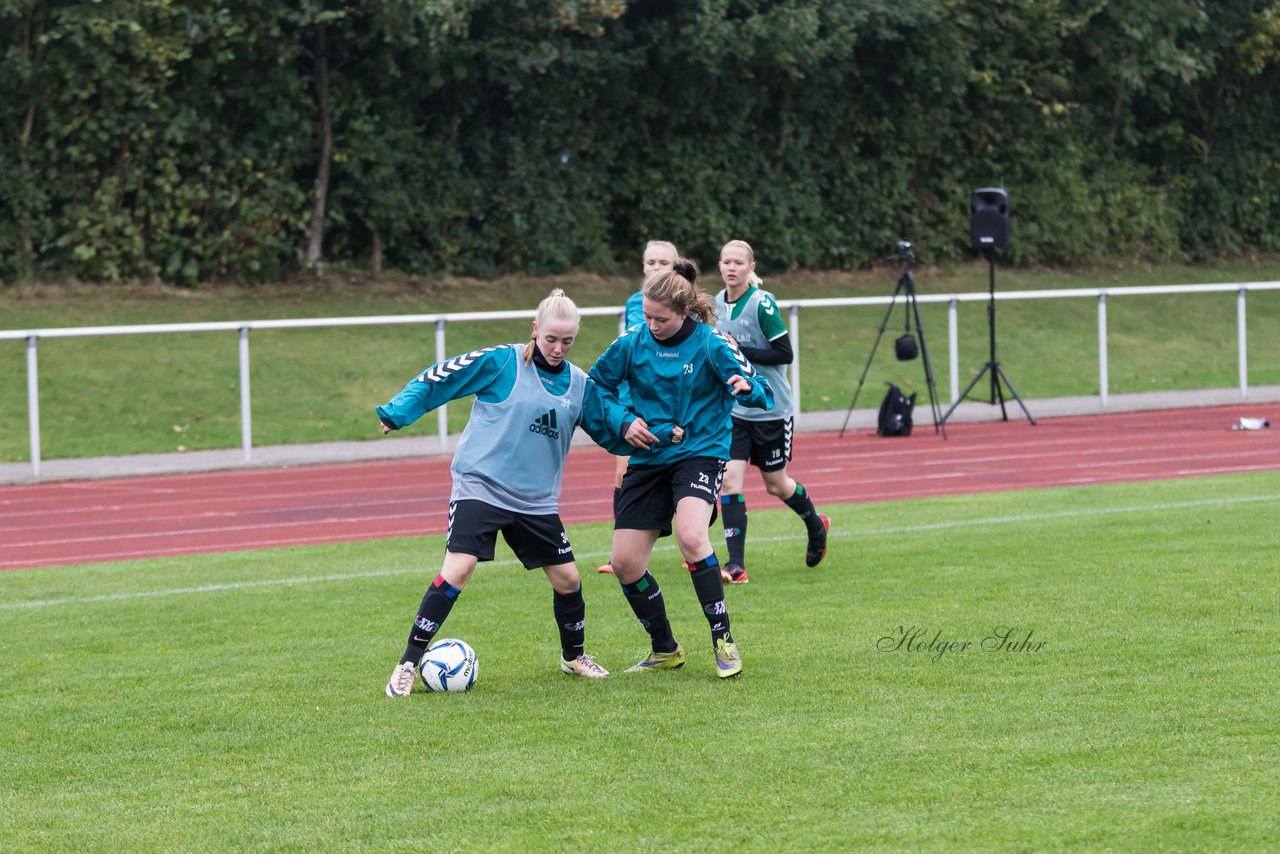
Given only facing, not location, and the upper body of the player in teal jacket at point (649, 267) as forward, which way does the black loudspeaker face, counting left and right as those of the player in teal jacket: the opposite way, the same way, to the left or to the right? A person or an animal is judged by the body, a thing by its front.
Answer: the same way

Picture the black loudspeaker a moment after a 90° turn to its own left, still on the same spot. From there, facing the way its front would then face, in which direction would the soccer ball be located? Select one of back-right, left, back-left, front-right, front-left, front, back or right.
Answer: right

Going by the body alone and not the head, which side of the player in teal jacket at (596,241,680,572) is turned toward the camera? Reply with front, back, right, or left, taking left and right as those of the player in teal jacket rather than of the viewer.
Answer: front

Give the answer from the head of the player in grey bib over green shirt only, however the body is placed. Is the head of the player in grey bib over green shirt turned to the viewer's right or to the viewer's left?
to the viewer's left

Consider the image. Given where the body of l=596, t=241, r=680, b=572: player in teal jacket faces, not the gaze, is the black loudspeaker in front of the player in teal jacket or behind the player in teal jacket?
behind

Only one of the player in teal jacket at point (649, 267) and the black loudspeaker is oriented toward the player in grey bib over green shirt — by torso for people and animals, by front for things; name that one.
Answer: the black loudspeaker

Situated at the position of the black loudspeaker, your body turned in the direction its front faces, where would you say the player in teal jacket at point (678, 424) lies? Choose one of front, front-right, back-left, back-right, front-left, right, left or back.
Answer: front

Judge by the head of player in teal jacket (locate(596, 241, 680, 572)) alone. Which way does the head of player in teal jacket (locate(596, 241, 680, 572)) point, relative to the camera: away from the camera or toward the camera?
toward the camera

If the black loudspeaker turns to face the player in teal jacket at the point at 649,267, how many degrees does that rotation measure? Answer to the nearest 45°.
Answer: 0° — it already faces them

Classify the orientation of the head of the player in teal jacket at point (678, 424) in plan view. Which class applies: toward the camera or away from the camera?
toward the camera

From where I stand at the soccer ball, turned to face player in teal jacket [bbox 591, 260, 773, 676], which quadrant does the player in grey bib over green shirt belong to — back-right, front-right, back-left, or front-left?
front-left

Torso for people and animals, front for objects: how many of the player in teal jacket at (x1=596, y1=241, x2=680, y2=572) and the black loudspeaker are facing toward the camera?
2

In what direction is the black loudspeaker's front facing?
toward the camera
